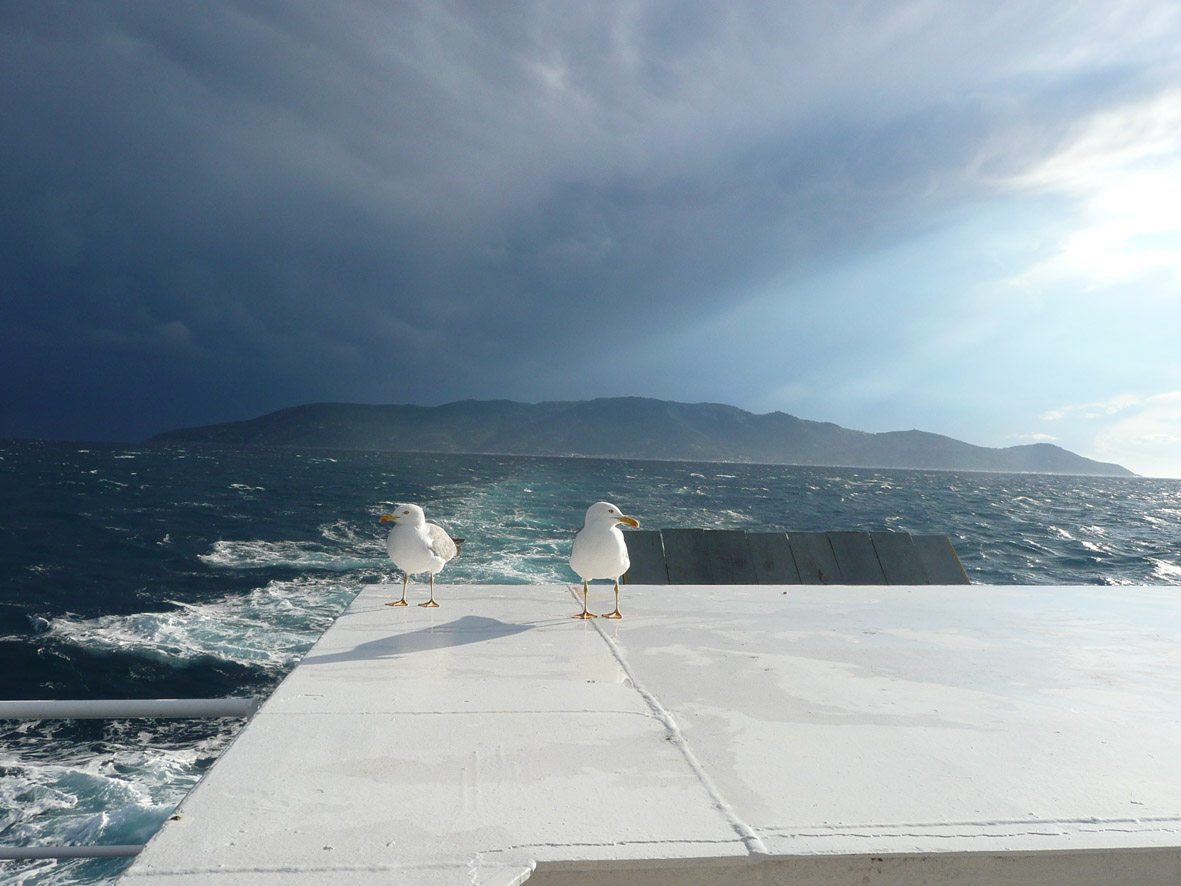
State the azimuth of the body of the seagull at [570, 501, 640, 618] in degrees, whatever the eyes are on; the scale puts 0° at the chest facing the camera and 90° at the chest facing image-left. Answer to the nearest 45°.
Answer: approximately 0°

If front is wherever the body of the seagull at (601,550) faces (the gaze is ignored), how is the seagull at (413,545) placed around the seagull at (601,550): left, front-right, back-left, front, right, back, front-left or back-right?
right

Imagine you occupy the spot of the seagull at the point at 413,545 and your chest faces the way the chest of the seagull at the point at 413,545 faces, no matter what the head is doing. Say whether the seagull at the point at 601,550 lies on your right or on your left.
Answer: on your left

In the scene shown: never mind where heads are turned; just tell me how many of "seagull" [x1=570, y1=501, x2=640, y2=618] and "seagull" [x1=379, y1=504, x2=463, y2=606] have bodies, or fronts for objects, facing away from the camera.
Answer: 0

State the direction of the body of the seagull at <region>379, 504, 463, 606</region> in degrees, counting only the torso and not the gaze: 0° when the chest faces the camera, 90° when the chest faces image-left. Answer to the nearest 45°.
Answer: approximately 45°
